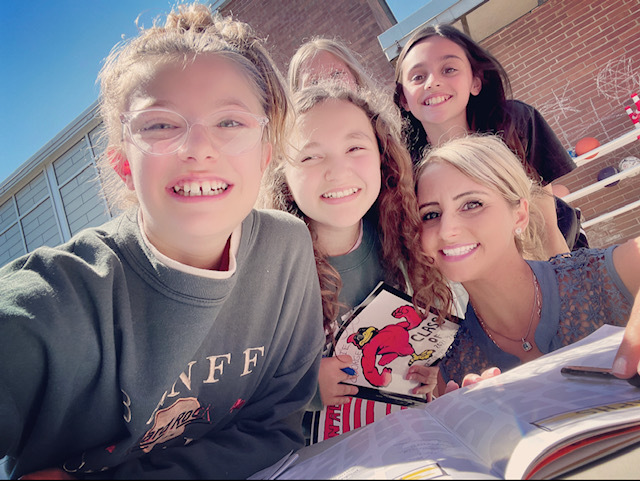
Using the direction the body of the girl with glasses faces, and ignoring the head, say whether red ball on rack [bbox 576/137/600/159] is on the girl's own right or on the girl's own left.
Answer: on the girl's own left

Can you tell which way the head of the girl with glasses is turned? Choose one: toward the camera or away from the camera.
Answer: toward the camera

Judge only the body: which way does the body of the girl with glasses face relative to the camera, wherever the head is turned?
toward the camera

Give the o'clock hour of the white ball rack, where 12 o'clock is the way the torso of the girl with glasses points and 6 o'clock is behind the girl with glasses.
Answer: The white ball rack is roughly at 8 o'clock from the girl with glasses.
